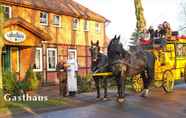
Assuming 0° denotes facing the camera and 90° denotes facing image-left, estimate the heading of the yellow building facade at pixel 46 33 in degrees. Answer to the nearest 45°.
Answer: approximately 315°

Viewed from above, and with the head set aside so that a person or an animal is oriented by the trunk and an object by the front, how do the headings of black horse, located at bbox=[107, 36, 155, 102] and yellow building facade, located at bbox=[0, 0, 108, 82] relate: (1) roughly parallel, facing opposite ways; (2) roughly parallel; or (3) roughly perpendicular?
roughly perpendicular

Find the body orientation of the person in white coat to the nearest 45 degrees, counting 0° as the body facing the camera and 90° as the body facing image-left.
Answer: approximately 0°

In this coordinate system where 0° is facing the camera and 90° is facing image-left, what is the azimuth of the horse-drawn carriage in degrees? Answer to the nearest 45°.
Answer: approximately 45°

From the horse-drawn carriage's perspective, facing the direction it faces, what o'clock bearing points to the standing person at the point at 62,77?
The standing person is roughly at 1 o'clock from the horse-drawn carriage.

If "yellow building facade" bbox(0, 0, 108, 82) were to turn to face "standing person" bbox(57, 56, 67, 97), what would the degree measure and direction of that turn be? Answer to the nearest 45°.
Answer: approximately 45° to its right

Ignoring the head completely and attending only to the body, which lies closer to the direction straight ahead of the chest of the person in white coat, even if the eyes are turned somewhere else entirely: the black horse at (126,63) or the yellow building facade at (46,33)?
the black horse
